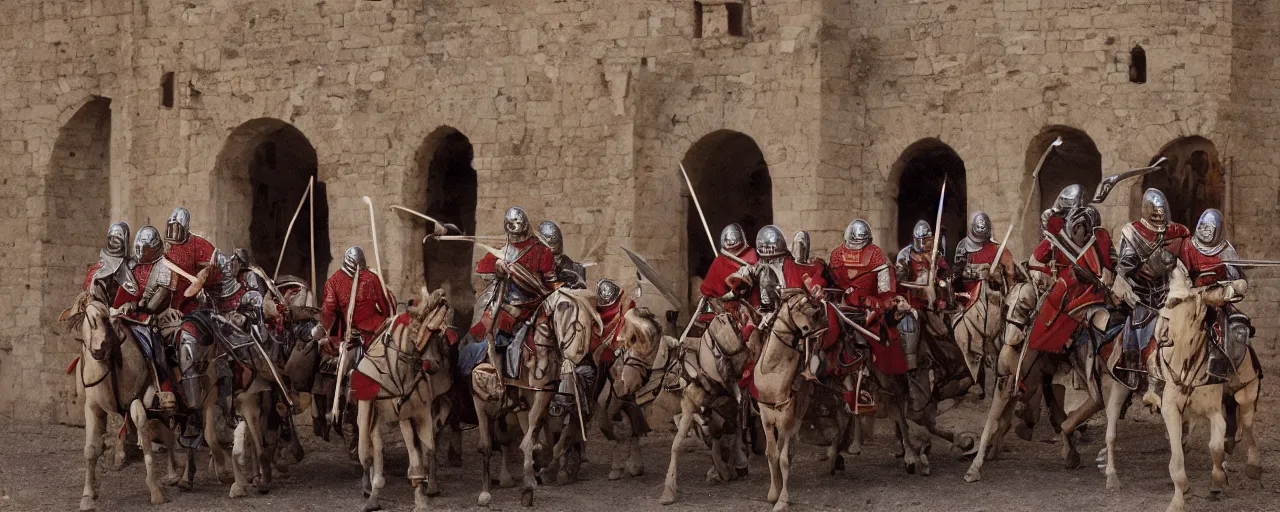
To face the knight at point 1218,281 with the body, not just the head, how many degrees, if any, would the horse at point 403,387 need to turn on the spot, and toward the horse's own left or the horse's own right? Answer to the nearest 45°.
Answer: approximately 45° to the horse's own left

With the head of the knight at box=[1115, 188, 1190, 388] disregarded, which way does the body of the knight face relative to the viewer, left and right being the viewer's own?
facing the viewer

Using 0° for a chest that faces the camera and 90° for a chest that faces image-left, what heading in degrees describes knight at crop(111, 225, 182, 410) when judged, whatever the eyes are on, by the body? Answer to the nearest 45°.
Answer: approximately 45°

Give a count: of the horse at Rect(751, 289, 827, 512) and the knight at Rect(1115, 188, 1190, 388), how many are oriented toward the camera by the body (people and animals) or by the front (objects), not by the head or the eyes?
2

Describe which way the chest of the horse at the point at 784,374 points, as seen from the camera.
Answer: toward the camera

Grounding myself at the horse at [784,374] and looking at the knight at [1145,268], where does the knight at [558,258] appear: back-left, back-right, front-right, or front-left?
back-left

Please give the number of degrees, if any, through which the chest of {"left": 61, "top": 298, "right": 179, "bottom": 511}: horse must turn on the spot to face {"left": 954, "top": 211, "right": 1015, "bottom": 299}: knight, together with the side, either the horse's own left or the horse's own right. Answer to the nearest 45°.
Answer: approximately 135° to the horse's own left

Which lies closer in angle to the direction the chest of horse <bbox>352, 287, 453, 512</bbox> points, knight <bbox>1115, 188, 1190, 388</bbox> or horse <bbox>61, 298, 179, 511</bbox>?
the knight

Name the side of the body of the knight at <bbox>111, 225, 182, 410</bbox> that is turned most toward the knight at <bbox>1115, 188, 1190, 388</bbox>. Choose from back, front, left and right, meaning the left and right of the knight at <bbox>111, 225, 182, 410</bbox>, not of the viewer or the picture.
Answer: left

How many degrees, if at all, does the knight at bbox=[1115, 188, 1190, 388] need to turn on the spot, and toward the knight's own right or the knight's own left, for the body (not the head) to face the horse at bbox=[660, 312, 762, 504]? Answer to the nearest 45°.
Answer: approximately 90° to the knight's own right

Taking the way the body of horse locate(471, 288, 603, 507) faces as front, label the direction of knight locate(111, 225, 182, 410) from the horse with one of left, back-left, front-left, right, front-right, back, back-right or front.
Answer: back-right

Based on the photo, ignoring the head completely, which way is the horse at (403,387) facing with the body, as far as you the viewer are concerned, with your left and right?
facing the viewer and to the right of the viewer
